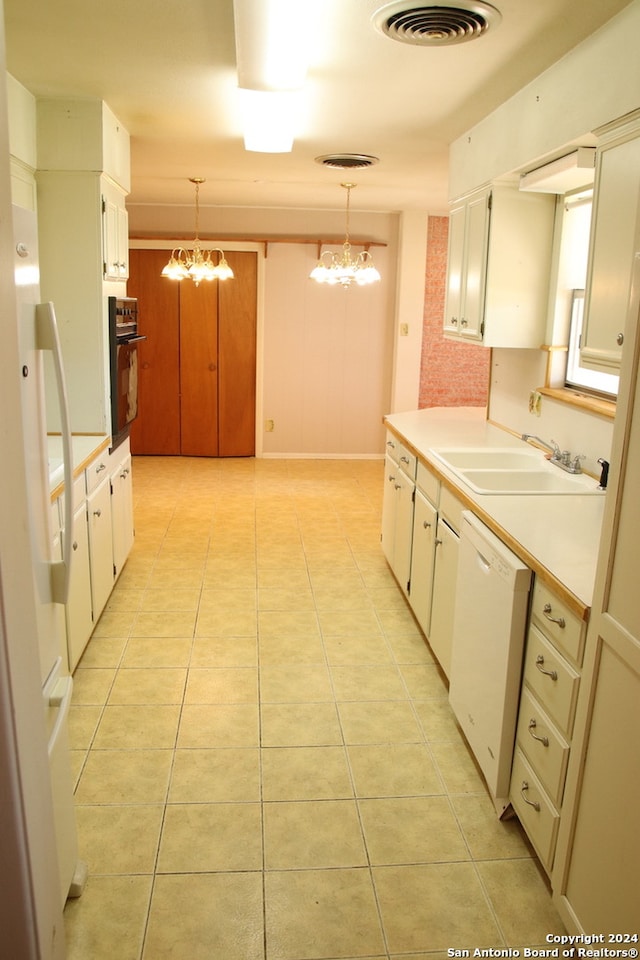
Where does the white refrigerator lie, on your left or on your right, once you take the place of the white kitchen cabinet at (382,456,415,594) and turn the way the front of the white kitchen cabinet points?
on your left

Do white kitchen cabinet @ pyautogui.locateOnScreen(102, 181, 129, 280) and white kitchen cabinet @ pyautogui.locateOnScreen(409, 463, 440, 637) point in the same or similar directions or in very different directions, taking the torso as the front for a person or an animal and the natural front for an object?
very different directions

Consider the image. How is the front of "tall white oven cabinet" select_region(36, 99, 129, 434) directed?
to the viewer's right

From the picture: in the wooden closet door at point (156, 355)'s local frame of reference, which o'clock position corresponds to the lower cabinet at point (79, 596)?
The lower cabinet is roughly at 12 o'clock from the wooden closet door.

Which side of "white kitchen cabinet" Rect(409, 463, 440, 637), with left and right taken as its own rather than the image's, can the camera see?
left

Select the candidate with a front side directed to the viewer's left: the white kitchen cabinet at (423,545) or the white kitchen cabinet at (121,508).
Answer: the white kitchen cabinet at (423,545)

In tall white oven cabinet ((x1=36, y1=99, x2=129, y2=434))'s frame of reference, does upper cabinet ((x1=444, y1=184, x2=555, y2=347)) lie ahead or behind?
ahead

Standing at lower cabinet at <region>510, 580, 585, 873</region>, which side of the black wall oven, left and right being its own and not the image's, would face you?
right

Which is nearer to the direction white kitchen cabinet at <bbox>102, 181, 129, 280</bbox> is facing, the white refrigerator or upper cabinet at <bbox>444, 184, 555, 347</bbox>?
the upper cabinet

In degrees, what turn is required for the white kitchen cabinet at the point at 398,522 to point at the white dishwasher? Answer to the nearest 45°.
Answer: approximately 90° to its left

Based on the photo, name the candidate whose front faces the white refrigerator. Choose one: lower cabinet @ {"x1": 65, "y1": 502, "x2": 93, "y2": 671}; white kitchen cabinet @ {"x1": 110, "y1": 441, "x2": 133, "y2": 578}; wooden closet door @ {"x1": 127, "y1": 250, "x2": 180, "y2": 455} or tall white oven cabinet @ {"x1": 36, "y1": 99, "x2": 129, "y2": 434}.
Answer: the wooden closet door

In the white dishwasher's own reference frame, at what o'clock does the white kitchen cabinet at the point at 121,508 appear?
The white kitchen cabinet is roughly at 1 o'clock from the white dishwasher.

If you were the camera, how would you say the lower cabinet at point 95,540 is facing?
facing to the right of the viewer

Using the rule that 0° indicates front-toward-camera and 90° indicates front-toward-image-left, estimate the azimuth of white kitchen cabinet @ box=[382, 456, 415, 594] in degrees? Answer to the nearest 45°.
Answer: approximately 90°
